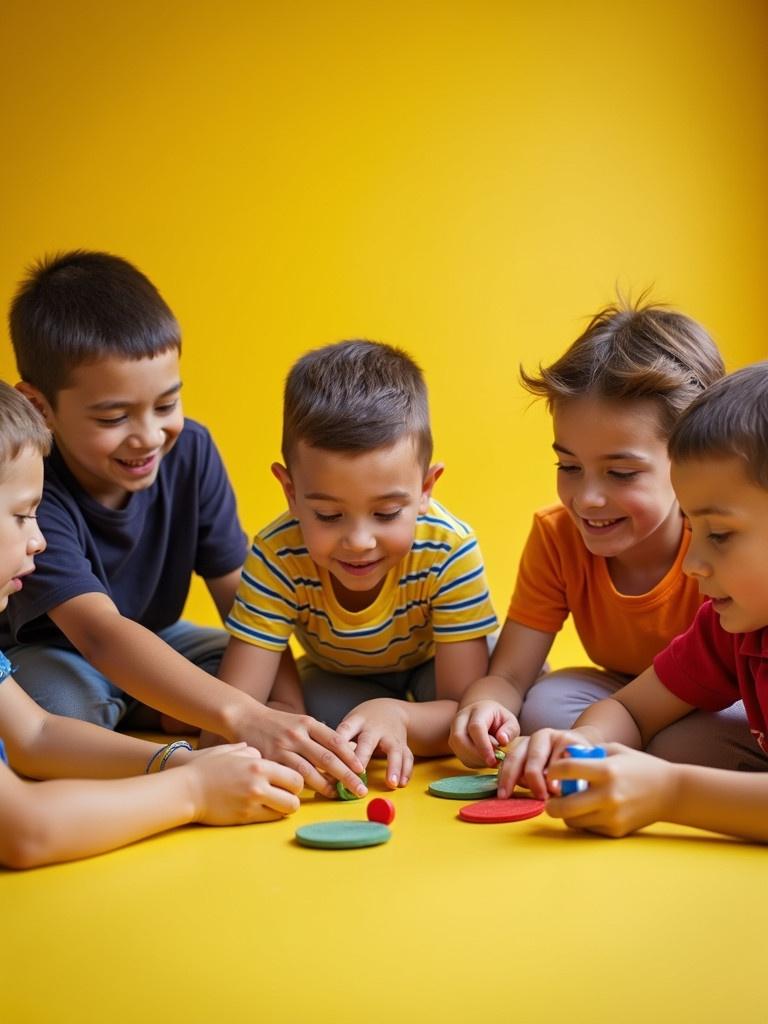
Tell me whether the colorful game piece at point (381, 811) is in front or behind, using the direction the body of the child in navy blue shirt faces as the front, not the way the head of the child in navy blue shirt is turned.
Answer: in front

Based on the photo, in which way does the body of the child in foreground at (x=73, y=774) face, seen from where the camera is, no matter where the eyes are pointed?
to the viewer's right

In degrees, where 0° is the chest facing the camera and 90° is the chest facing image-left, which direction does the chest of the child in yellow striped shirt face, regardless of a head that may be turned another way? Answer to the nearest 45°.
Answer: approximately 0°

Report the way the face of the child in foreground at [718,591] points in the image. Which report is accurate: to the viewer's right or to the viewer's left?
to the viewer's left

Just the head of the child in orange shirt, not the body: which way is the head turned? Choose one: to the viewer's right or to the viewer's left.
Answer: to the viewer's left

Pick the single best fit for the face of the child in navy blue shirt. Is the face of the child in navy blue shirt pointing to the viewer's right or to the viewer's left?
to the viewer's right

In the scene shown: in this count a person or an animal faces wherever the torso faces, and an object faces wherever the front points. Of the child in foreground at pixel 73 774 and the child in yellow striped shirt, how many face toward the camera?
1
